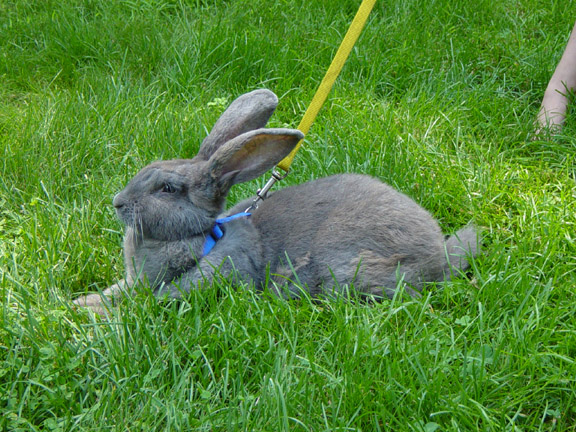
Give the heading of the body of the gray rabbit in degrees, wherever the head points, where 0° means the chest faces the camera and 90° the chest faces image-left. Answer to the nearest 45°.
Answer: approximately 90°
